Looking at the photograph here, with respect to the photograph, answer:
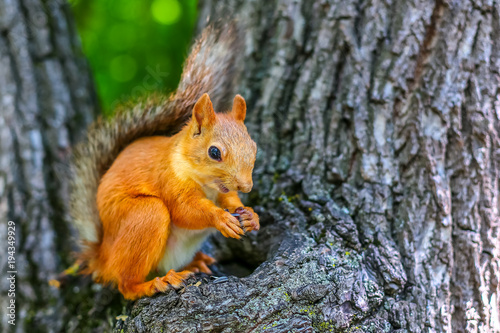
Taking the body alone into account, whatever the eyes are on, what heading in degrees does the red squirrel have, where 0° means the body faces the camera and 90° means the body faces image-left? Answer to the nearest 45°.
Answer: approximately 315°

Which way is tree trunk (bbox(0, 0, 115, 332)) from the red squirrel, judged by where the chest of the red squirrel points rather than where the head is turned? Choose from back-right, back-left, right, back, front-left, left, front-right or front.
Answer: back
